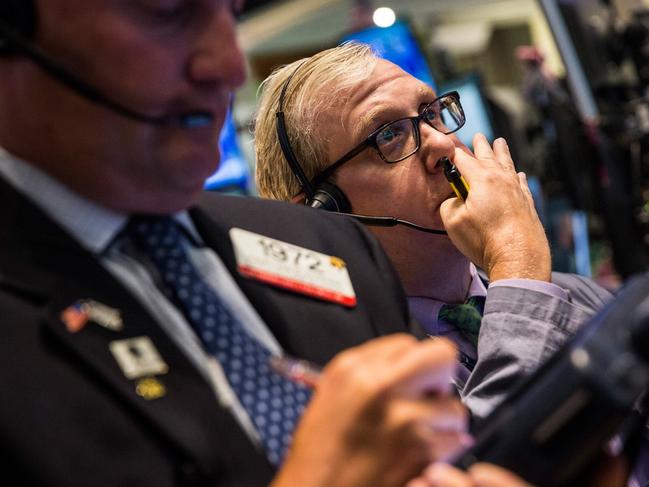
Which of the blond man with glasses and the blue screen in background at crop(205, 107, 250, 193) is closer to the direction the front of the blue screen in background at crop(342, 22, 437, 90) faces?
the blond man with glasses

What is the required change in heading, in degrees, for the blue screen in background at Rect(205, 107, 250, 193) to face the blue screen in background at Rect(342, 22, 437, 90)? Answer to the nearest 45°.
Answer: approximately 90° to its left

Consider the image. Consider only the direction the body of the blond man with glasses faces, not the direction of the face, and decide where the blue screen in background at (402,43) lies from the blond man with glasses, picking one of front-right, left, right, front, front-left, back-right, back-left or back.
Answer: back-left

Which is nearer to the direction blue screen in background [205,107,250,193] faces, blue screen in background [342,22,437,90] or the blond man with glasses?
the blond man with glasses

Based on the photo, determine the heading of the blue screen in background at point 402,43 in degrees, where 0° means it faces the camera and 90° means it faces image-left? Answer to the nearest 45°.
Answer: approximately 0°

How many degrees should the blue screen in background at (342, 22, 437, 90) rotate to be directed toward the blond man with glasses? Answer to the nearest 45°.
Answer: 0° — it already faces them

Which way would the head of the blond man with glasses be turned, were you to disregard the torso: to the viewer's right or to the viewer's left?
to the viewer's right

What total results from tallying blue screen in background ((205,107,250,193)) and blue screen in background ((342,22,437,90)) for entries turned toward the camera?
2
